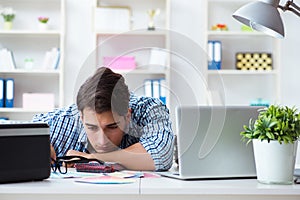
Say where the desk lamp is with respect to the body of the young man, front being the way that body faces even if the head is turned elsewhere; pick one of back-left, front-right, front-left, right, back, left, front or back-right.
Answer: front-left

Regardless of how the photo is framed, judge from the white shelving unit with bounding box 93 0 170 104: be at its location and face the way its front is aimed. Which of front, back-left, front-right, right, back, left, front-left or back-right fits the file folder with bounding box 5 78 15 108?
right

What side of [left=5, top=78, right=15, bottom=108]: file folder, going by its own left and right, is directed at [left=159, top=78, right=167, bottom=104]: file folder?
left

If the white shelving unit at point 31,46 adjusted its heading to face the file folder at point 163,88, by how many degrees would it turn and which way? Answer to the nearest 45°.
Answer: approximately 45° to its left

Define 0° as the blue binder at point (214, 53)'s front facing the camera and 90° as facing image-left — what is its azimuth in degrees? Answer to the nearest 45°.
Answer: approximately 0°

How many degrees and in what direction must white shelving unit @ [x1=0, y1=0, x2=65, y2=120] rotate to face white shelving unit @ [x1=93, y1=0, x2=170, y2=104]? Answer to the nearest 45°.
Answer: approximately 90° to its left

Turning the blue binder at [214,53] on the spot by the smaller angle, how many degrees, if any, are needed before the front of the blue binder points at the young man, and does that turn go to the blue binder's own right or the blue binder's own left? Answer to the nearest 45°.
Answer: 0° — it already faces them

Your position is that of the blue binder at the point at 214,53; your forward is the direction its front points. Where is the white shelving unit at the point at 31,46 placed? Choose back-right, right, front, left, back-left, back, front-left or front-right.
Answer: right

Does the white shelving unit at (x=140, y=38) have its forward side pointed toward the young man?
yes
